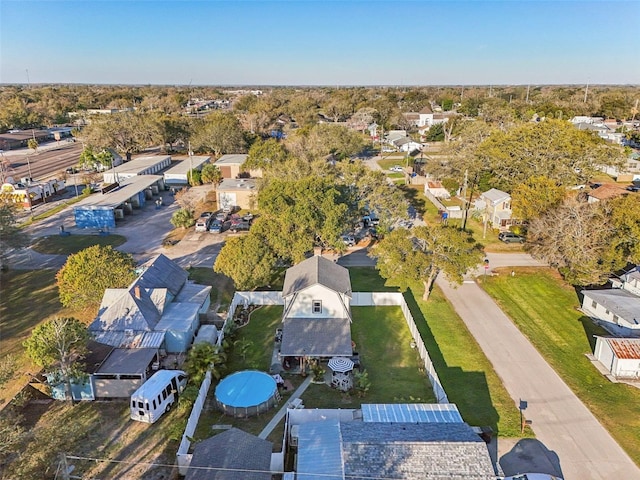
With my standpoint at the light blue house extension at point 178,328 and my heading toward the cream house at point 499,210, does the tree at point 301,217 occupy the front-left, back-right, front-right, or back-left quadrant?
front-left

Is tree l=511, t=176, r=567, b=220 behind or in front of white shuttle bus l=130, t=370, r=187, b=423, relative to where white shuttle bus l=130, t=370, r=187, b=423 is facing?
in front

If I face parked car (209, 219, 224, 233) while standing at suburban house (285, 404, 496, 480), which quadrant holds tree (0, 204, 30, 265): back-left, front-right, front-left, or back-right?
front-left

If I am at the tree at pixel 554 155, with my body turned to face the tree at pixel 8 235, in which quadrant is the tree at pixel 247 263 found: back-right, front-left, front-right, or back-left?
front-left

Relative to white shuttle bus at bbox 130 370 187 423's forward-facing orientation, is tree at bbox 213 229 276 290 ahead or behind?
ahead

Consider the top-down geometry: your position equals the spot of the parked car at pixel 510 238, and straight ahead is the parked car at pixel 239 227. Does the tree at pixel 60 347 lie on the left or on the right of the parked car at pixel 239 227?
left

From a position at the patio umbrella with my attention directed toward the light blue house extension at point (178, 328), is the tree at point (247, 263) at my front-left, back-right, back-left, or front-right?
front-right

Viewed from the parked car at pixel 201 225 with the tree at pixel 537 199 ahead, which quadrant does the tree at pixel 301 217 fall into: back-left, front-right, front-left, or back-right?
front-right

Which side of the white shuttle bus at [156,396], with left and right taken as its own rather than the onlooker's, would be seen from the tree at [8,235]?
left

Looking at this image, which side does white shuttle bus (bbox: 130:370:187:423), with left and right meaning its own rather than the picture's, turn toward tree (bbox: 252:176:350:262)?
front

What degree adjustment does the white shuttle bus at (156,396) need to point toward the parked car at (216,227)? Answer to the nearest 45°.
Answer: approximately 45° to its left

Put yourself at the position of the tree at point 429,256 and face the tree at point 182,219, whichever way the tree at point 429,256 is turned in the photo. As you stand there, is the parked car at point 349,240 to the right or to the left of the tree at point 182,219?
right
